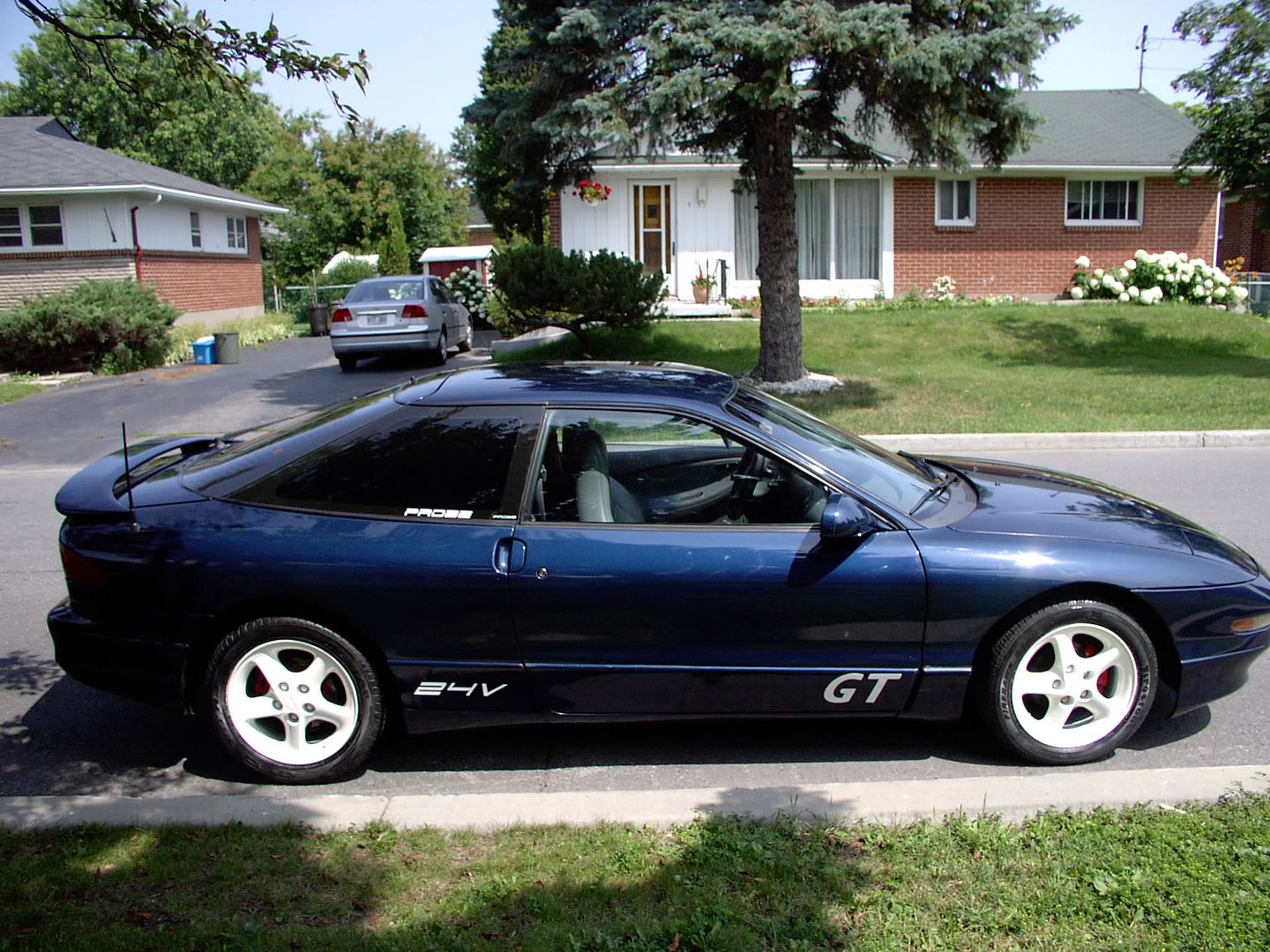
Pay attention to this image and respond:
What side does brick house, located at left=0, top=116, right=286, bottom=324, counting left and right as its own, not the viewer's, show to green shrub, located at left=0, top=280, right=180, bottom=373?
front

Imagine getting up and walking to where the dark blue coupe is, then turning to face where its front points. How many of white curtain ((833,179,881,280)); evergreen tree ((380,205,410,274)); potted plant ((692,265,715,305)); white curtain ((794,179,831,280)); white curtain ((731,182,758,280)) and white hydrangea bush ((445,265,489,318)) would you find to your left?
6

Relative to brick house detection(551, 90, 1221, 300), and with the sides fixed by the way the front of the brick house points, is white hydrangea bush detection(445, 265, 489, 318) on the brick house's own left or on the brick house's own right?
on the brick house's own right

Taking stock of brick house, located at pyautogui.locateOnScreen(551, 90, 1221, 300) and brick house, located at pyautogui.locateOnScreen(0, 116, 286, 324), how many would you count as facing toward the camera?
2

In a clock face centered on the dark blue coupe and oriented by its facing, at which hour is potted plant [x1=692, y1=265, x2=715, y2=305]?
The potted plant is roughly at 9 o'clock from the dark blue coupe.

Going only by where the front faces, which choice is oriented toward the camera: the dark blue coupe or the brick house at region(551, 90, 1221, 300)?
the brick house

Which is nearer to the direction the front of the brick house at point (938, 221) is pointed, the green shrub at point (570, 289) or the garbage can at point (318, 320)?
the green shrub

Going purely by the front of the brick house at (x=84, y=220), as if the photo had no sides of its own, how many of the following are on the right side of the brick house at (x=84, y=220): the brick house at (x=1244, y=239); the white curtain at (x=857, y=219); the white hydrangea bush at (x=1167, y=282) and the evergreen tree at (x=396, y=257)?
0

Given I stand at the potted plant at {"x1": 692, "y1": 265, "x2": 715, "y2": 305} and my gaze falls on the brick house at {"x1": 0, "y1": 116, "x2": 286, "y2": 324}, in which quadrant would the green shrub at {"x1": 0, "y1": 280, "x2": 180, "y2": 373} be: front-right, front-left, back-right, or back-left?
front-left

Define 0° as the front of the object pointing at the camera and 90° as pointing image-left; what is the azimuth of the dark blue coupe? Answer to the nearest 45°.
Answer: approximately 270°

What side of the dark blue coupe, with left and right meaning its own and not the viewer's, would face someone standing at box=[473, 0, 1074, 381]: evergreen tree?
left

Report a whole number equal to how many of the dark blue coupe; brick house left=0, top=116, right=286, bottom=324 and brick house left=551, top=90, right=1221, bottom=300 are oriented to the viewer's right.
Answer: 1

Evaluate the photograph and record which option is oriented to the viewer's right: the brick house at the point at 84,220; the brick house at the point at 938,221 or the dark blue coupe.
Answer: the dark blue coupe

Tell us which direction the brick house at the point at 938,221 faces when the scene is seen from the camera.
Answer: facing the viewer

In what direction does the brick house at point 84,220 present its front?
toward the camera

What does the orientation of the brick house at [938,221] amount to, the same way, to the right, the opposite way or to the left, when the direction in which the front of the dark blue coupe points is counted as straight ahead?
to the right

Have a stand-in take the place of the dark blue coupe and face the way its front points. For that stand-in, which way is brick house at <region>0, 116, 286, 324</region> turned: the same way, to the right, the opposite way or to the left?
to the right
